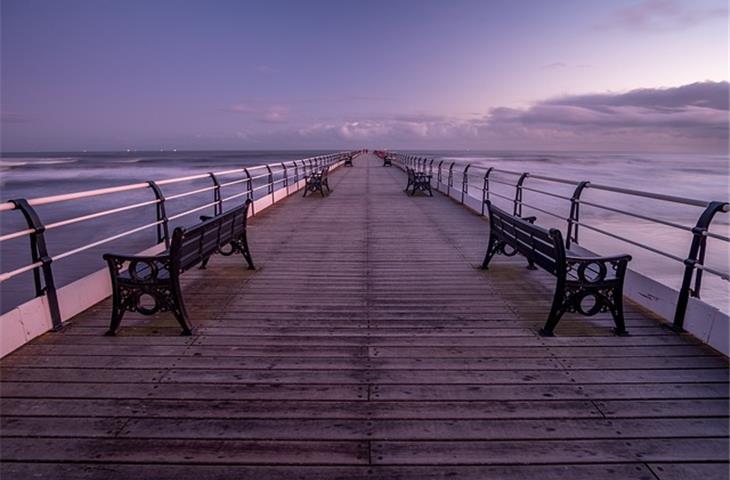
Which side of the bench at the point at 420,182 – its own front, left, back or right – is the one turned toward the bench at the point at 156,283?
right

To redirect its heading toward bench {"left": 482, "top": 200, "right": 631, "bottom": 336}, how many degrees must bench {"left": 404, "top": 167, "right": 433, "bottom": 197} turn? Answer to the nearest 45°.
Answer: approximately 90° to its right

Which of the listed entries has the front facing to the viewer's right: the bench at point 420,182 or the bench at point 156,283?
the bench at point 420,182

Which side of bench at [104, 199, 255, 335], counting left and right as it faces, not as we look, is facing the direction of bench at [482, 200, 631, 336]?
back

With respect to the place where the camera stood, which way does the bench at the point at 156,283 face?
facing away from the viewer and to the left of the viewer

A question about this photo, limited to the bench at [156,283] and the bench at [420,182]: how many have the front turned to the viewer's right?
1

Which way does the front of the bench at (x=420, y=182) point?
to the viewer's right

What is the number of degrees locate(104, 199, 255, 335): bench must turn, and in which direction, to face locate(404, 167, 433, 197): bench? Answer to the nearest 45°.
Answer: approximately 90° to its right

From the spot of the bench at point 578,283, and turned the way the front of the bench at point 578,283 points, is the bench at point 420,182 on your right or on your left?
on your left
